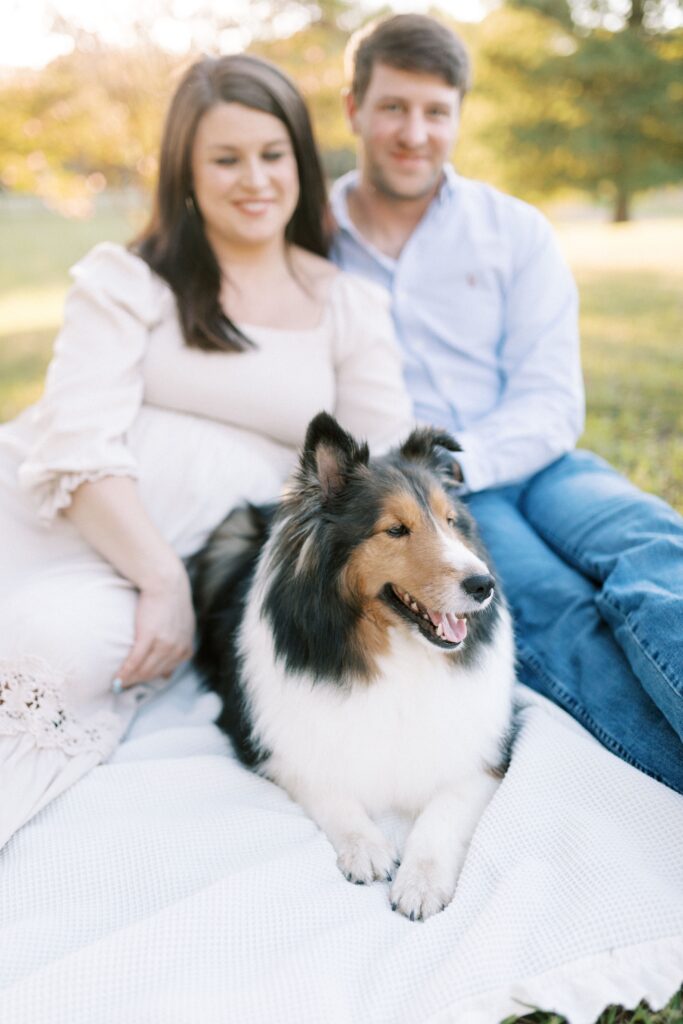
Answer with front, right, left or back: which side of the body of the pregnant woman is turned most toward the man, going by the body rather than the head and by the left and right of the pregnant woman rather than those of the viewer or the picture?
left

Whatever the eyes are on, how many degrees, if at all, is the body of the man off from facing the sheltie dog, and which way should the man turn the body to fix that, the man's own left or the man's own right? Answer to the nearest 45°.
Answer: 0° — they already face it

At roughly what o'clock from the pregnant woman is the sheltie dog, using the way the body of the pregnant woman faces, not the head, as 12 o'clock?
The sheltie dog is roughly at 11 o'clock from the pregnant woman.

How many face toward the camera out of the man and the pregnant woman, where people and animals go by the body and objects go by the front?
2

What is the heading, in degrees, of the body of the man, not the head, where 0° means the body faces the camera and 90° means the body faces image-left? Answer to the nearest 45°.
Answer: approximately 0°

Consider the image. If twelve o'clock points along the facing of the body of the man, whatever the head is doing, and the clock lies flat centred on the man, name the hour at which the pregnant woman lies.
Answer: The pregnant woman is roughly at 2 o'clock from the man.
